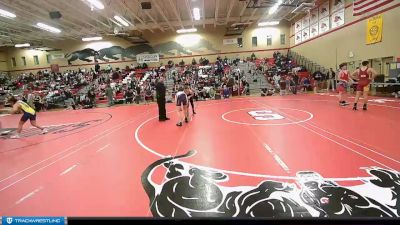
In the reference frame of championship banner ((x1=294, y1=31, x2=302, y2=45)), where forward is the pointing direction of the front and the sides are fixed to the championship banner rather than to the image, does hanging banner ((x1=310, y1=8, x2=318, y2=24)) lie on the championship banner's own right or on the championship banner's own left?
on the championship banner's own left

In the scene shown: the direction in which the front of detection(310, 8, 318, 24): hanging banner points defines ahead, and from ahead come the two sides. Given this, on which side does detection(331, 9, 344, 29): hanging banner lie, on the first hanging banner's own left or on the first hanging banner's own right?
on the first hanging banner's own left

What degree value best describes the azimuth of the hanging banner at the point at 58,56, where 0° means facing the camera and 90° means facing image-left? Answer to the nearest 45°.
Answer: approximately 0°

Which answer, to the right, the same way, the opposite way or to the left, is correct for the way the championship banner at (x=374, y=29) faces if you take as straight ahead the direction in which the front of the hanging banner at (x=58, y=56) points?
to the right

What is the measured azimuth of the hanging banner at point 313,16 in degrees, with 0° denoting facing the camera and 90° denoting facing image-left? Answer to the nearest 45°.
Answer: approximately 45°

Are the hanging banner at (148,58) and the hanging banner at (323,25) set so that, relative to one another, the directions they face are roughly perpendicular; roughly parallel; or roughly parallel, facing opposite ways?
roughly perpendicular

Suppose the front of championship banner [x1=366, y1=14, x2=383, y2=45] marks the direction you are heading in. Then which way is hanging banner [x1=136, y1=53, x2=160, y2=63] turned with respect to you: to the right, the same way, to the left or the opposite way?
to the left

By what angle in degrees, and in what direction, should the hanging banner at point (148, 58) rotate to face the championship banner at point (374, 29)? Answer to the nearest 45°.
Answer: approximately 45° to its left

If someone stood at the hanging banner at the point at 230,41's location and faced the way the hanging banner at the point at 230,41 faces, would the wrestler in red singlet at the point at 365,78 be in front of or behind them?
in front

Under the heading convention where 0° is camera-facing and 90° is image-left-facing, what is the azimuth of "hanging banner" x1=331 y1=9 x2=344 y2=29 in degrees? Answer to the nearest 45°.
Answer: approximately 45°

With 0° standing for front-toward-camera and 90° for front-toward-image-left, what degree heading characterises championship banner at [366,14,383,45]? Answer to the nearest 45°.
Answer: approximately 45°

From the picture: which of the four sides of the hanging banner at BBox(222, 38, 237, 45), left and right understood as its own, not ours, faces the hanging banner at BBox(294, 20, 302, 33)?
left
